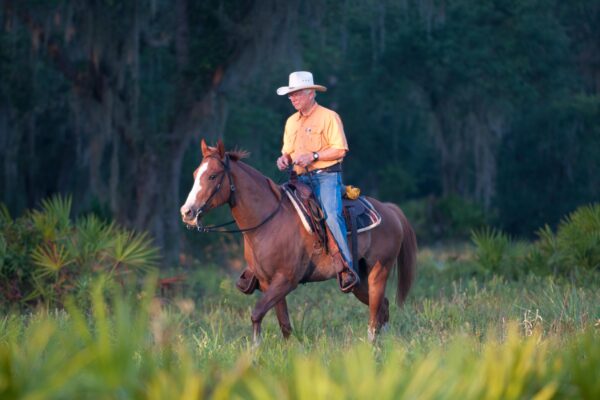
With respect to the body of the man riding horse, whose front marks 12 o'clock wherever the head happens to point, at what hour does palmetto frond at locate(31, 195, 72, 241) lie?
The palmetto frond is roughly at 3 o'clock from the man riding horse.

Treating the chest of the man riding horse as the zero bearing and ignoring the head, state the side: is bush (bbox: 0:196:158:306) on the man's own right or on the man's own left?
on the man's own right

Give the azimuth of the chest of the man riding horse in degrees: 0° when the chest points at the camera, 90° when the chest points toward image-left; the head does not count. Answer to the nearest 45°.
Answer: approximately 45°

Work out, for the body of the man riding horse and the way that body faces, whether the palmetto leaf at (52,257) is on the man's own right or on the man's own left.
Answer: on the man's own right

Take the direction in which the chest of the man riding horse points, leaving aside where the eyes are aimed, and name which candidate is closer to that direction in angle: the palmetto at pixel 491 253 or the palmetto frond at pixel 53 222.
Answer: the palmetto frond

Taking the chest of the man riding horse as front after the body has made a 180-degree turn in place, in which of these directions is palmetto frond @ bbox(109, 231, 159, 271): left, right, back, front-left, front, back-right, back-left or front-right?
left

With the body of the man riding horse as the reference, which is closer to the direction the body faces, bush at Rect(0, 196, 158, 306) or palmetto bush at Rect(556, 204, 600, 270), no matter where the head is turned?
the bush at Rect(0, 196, 158, 306)

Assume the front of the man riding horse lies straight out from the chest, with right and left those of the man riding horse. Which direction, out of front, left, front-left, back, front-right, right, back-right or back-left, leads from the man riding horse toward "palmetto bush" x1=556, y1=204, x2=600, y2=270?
back

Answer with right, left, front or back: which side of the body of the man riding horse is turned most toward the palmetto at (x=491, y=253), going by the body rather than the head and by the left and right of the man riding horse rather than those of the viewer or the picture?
back
